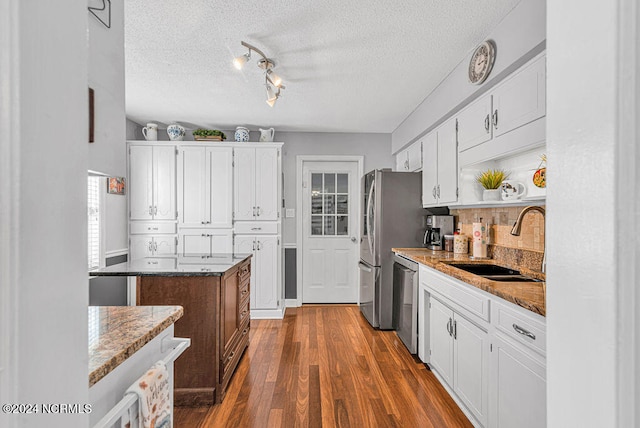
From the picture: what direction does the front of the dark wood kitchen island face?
to the viewer's right

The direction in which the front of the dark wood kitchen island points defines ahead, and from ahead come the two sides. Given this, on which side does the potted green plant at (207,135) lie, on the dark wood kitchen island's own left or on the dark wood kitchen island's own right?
on the dark wood kitchen island's own left

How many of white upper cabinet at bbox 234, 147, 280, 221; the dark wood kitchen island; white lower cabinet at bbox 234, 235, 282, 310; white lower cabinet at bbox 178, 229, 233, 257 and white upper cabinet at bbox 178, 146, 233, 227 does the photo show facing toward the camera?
4

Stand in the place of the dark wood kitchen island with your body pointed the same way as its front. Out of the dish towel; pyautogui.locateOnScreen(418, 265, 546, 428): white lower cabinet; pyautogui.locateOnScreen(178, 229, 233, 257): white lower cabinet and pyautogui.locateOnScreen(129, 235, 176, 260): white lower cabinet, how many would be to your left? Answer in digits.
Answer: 2

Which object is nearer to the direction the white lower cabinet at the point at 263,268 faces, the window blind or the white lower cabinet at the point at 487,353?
the white lower cabinet

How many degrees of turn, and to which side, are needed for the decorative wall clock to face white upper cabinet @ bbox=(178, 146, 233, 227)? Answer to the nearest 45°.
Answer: approximately 45° to its right

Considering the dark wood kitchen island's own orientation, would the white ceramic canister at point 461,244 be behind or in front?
in front

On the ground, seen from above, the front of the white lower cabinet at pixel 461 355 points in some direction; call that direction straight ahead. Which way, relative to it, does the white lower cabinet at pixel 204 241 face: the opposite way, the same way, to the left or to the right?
to the left

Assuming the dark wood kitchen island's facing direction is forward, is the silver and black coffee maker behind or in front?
in front

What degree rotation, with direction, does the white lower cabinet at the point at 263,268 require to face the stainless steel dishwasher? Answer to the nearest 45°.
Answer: approximately 45° to its left

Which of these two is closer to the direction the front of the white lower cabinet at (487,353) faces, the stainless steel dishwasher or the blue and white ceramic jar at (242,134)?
the blue and white ceramic jar

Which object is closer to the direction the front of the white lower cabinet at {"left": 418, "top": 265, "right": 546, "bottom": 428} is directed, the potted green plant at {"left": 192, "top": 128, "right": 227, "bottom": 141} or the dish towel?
the dish towel

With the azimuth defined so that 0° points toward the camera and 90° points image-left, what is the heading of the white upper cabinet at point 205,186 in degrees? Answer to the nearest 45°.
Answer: approximately 0°

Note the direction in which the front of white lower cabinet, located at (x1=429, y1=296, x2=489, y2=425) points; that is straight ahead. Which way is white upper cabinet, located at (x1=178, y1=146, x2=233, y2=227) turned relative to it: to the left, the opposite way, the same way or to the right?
to the left

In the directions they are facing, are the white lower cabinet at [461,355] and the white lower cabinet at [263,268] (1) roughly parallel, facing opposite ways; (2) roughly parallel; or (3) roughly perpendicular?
roughly perpendicular
